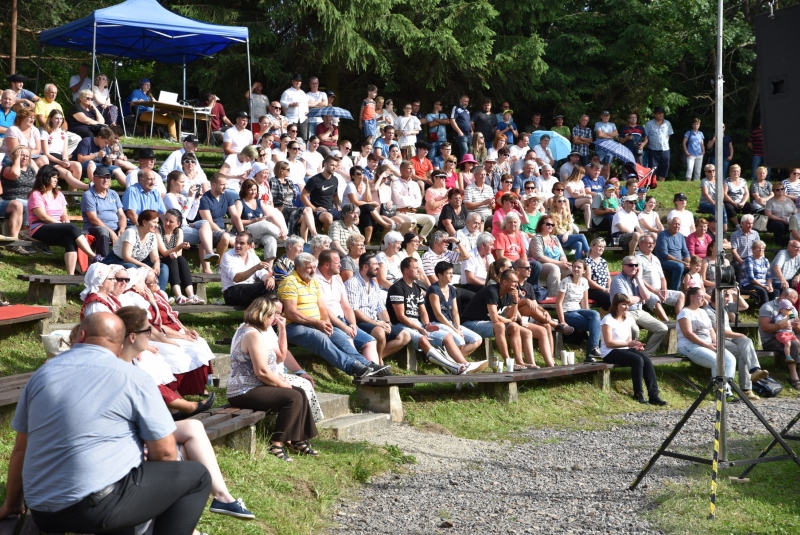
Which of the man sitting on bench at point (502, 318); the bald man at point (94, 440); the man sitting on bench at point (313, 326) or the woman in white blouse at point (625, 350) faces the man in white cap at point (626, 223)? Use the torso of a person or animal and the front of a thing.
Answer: the bald man

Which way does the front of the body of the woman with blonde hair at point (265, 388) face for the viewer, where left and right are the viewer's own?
facing to the right of the viewer

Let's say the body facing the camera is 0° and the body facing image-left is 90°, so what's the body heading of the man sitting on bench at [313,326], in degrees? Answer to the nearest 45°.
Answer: approximately 315°

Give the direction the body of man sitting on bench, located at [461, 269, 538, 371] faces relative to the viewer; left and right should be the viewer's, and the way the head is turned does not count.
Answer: facing the viewer and to the right of the viewer

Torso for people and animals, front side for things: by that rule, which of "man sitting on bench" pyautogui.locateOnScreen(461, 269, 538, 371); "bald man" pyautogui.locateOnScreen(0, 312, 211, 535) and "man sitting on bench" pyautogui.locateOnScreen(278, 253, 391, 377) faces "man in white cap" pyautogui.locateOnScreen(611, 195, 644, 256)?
the bald man

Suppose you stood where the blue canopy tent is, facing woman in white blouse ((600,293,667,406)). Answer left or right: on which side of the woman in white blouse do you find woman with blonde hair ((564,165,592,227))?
left

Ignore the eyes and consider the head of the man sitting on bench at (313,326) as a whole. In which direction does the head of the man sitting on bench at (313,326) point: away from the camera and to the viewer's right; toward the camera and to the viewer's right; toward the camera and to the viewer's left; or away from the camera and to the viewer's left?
toward the camera and to the viewer's right

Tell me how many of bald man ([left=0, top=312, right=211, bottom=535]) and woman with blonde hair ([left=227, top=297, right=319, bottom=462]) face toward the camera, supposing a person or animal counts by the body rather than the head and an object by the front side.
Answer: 0

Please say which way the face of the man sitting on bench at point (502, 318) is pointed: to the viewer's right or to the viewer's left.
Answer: to the viewer's right

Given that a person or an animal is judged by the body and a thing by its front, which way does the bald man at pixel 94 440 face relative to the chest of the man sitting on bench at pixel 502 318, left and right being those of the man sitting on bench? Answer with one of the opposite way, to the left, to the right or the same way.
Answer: to the left

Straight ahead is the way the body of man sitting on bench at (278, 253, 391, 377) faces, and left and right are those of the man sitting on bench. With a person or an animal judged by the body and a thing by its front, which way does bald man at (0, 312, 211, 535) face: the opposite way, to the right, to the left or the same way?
to the left

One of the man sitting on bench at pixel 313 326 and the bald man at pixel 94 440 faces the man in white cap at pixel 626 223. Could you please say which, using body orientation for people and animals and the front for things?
the bald man
